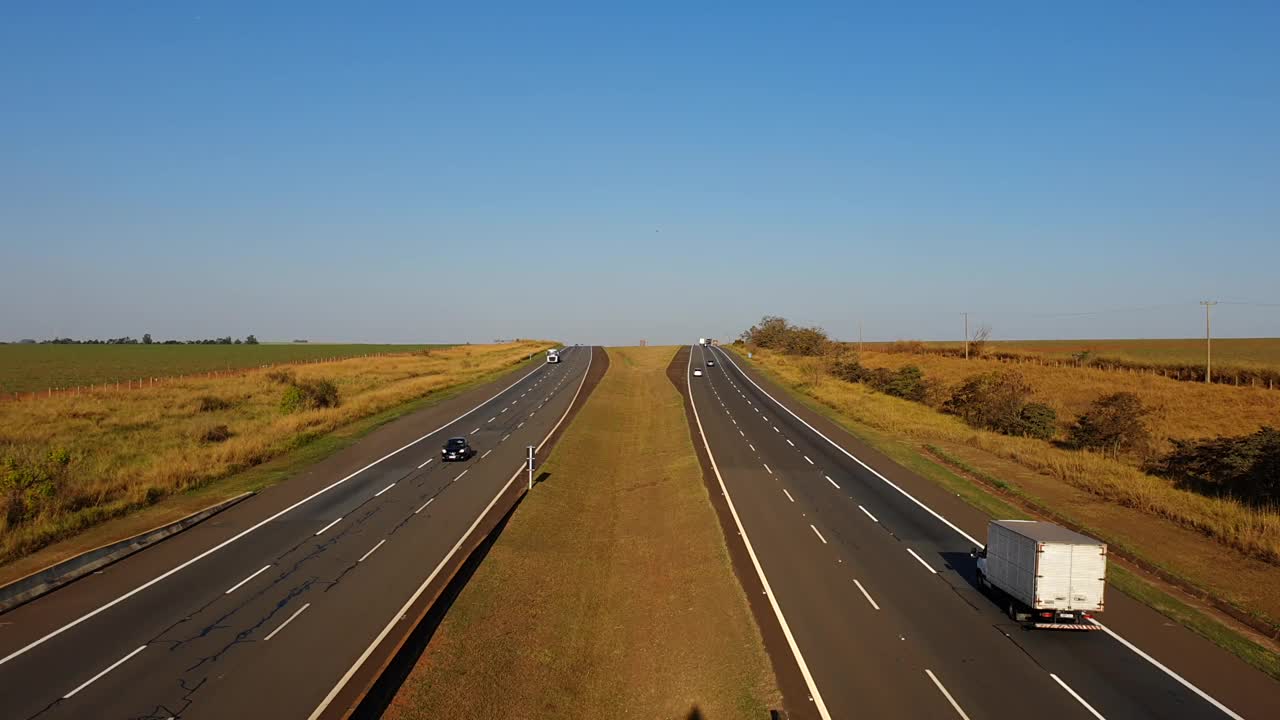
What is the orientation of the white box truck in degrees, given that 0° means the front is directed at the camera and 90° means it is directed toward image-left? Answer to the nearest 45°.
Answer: approximately 135°

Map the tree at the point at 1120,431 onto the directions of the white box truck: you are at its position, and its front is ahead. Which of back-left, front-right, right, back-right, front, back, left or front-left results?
front-right

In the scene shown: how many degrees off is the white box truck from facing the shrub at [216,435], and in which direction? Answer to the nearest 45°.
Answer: approximately 45° to its left

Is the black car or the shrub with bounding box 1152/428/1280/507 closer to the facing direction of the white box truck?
the black car

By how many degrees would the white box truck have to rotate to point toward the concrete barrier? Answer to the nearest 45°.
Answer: approximately 45° to its left

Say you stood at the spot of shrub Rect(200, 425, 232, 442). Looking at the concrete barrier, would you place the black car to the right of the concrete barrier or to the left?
left

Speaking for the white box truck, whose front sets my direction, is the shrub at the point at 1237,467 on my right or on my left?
on my right

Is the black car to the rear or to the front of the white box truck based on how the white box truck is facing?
to the front
